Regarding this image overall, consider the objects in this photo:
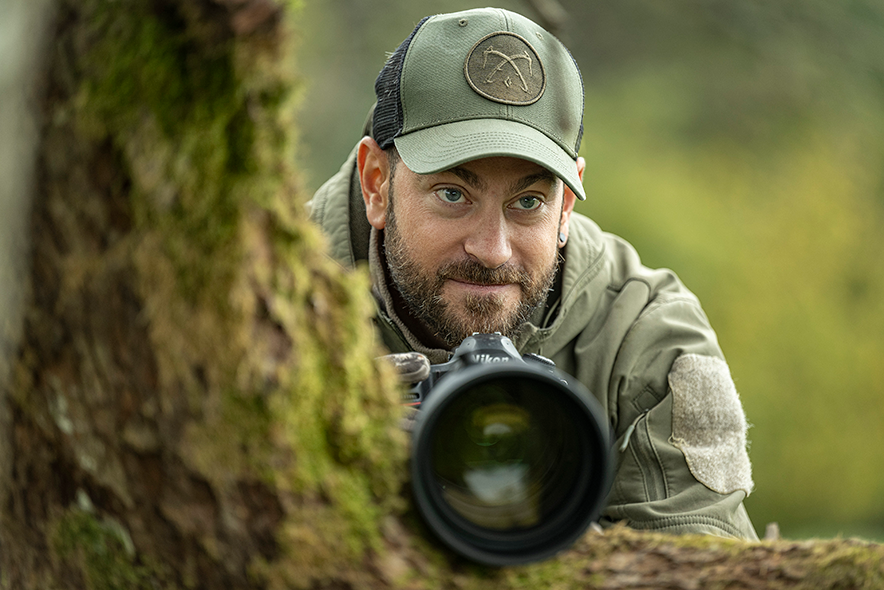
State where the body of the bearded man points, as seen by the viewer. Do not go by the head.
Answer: toward the camera

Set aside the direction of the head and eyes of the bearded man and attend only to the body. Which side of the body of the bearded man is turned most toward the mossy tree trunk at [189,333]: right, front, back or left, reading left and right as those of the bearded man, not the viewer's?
front
